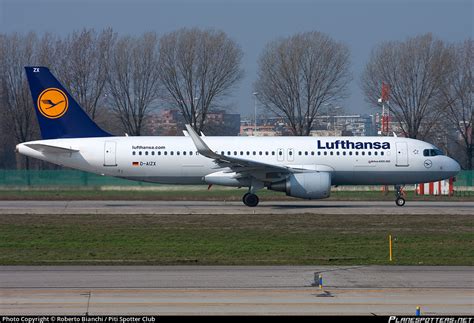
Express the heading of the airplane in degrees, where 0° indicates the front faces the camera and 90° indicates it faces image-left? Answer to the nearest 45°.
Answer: approximately 270°
